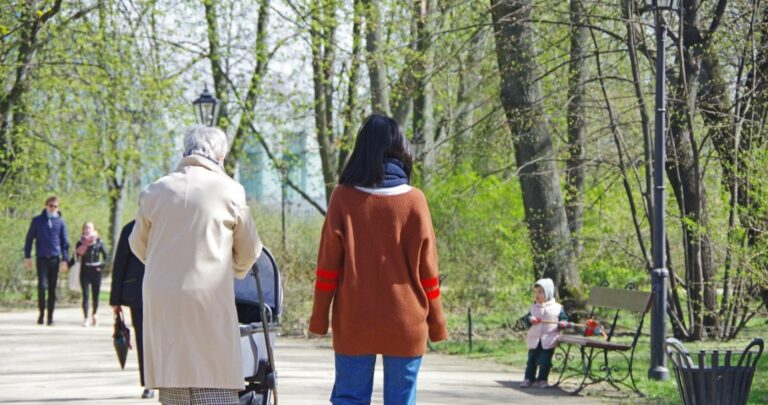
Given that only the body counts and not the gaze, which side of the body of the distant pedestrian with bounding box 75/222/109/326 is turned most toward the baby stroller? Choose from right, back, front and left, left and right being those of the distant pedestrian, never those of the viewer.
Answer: front

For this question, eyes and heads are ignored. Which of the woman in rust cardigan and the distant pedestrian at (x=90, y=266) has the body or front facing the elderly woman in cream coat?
the distant pedestrian

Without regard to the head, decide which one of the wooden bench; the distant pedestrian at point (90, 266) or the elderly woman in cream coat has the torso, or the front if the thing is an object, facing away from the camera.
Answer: the elderly woman in cream coat

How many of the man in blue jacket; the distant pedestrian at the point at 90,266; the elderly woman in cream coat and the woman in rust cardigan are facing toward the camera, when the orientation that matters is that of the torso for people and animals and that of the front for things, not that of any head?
2

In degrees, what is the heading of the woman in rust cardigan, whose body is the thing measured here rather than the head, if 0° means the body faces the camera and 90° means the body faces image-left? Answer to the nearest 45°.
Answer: approximately 180°

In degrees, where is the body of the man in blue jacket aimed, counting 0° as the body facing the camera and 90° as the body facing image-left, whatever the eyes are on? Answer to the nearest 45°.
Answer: approximately 0°

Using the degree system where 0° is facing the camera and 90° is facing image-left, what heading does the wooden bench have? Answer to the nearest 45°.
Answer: approximately 45°

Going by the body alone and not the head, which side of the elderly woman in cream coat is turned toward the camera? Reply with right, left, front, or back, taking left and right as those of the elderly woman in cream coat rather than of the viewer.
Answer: back

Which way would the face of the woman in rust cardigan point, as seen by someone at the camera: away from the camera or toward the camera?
away from the camera

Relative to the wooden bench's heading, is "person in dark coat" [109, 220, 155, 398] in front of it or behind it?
in front
